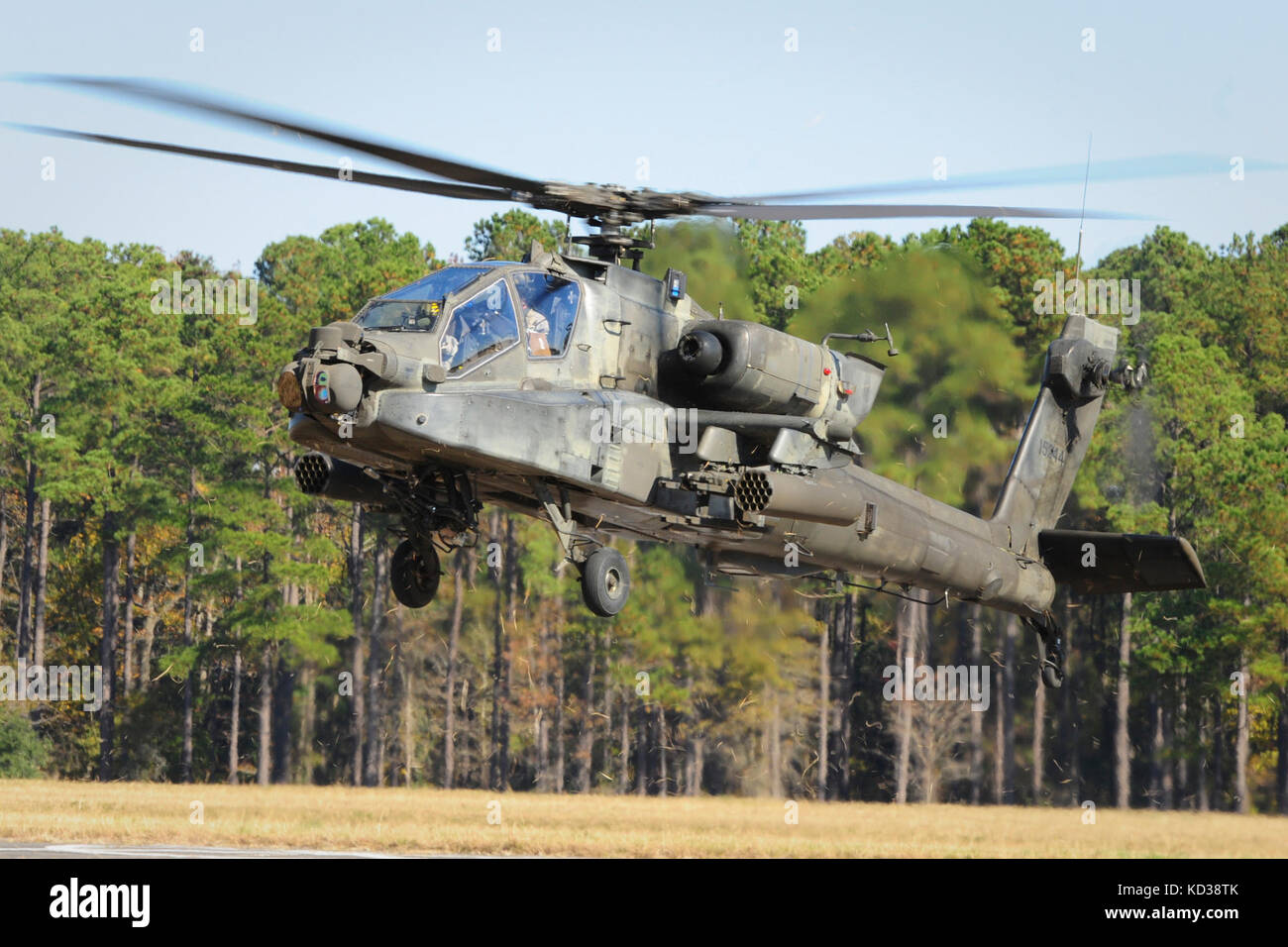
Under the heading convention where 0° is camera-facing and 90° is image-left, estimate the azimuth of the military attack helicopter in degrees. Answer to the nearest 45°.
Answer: approximately 45°
